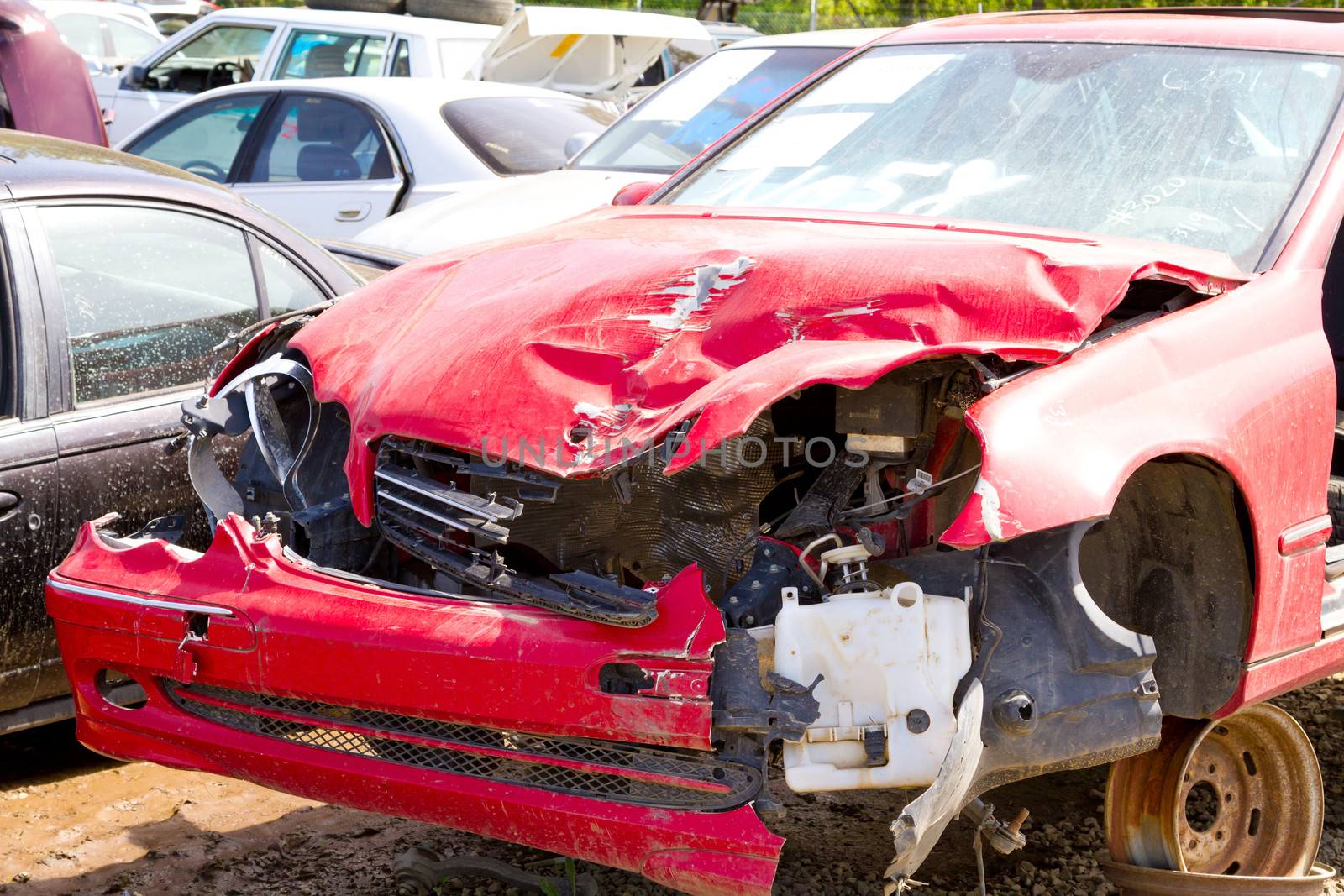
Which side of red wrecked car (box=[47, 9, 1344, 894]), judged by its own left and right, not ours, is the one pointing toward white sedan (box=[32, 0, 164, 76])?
right

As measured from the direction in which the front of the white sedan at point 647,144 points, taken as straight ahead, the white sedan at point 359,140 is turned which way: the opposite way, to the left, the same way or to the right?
to the right

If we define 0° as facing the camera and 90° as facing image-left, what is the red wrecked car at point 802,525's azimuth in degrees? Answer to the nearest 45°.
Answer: approximately 45°

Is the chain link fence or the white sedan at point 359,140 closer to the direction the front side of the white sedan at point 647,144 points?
the white sedan

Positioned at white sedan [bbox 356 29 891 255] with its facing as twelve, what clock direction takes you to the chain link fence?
The chain link fence is roughly at 5 o'clock from the white sedan.

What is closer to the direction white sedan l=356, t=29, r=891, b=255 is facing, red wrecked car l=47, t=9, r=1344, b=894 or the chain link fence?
the red wrecked car

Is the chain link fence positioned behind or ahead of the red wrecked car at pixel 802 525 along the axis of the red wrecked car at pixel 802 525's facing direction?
behind

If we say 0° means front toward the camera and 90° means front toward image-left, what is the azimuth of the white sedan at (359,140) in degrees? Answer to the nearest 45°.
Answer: approximately 135°

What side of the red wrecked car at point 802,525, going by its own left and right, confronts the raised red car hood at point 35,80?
right

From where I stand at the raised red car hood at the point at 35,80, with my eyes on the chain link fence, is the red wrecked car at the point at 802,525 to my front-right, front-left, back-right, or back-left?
back-right
